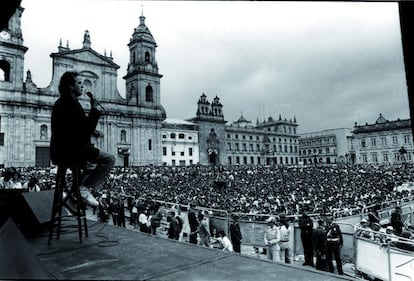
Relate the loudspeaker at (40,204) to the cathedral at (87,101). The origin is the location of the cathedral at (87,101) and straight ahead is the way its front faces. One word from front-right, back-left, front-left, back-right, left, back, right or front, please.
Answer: front-right

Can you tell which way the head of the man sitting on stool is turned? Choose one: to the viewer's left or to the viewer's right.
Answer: to the viewer's right

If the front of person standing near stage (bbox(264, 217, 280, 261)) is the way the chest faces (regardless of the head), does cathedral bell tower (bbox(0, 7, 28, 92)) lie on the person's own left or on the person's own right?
on the person's own right

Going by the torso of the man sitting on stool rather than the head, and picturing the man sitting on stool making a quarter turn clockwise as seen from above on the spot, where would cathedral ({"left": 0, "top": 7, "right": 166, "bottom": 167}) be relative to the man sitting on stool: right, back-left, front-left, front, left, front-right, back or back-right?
back

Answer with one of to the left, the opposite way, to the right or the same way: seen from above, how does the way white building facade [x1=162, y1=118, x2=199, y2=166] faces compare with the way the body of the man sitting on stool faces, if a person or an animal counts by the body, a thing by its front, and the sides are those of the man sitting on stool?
to the right

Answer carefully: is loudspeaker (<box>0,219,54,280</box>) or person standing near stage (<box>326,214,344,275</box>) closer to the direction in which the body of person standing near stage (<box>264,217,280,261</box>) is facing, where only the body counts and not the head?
the loudspeaker

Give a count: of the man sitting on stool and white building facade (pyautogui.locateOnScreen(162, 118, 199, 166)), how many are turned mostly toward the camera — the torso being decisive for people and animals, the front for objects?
1

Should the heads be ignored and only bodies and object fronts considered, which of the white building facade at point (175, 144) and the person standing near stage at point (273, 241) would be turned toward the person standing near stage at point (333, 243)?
the white building facade

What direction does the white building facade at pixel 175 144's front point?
toward the camera

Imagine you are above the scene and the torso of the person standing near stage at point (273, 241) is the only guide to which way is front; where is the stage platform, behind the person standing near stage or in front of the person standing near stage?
in front

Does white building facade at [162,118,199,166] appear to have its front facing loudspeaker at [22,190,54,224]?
yes

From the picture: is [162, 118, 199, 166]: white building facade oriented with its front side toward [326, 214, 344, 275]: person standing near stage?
yes

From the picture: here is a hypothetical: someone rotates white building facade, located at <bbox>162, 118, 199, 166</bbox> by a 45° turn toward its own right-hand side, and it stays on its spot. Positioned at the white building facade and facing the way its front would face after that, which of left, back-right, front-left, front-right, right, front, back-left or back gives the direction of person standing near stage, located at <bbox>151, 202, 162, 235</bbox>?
front-left

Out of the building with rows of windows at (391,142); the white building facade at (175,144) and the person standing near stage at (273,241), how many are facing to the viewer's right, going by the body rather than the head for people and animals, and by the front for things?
0

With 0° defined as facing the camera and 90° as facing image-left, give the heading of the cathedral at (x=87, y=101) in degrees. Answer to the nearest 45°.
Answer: approximately 315°

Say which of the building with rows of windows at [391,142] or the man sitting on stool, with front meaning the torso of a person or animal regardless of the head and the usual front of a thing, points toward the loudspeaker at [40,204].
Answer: the building with rows of windows

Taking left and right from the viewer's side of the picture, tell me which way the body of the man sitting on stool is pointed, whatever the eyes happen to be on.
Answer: facing to the right of the viewer
